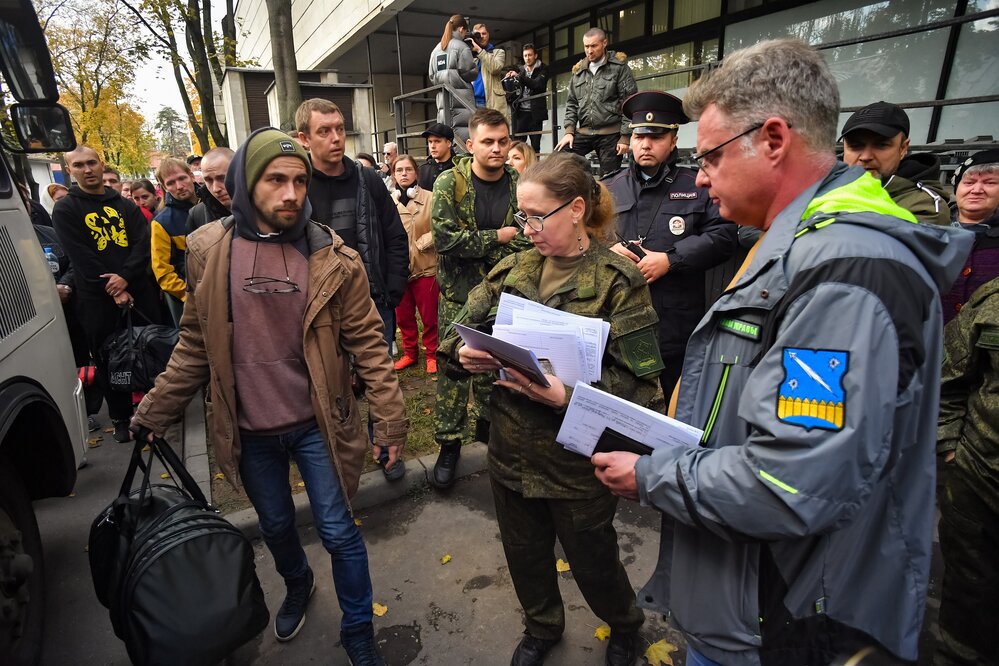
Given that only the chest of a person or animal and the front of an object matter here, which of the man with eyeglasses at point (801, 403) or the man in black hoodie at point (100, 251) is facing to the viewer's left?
the man with eyeglasses

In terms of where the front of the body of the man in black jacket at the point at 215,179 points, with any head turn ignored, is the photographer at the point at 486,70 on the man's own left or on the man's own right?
on the man's own left

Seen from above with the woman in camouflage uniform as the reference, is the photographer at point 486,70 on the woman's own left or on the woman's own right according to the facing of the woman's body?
on the woman's own right

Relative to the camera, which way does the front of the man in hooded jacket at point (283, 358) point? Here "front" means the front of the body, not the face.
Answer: toward the camera

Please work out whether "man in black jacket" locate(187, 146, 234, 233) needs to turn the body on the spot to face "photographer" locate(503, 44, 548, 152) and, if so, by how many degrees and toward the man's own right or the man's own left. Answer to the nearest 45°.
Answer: approximately 90° to the man's own left

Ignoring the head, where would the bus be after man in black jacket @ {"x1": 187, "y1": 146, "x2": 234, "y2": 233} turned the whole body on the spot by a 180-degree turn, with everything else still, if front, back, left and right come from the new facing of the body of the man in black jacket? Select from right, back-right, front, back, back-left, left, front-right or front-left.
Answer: left

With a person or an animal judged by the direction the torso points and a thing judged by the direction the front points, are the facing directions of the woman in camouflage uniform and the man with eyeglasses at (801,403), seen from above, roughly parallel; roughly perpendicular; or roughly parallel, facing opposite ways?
roughly perpendicular

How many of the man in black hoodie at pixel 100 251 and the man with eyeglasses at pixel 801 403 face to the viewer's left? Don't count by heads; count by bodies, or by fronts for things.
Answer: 1

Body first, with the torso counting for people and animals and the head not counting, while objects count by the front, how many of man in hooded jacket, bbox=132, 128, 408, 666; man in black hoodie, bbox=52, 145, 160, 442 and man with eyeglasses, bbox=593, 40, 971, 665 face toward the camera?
2

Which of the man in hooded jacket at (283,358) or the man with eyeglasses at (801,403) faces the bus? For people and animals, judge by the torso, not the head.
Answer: the man with eyeglasses

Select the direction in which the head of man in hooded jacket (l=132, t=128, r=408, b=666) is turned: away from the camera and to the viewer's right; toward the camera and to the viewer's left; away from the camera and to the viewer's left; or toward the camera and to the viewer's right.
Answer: toward the camera and to the viewer's right

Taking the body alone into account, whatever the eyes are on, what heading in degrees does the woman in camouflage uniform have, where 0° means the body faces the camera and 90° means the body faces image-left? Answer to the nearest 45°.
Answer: approximately 45°

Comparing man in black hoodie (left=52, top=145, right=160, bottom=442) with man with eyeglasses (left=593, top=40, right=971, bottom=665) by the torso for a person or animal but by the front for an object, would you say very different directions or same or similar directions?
very different directions

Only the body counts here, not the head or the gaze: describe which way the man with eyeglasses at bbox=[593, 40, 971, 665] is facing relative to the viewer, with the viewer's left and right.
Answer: facing to the left of the viewer

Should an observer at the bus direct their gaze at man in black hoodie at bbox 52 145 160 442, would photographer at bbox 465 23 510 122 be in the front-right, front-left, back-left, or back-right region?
front-right

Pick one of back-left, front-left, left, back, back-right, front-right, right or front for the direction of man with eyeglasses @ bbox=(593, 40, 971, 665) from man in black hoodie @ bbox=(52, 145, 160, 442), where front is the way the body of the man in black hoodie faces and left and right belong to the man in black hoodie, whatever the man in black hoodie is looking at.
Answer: front

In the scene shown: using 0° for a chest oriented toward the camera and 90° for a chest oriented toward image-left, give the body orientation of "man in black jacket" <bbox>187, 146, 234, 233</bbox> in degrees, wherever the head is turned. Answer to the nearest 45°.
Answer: approximately 315°

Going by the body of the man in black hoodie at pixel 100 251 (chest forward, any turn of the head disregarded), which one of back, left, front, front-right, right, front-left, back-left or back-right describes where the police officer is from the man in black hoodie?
front-left
